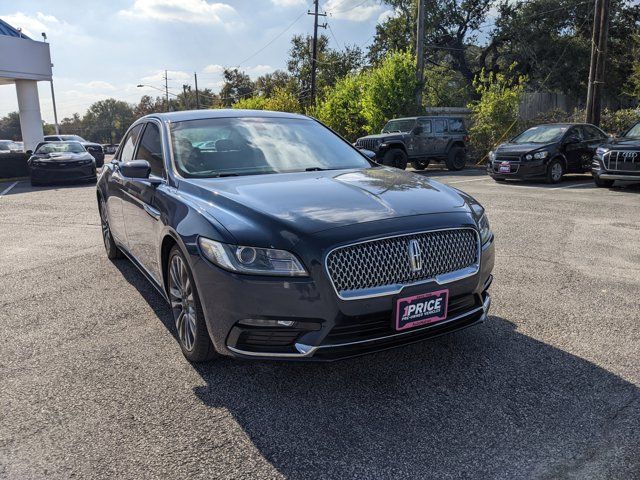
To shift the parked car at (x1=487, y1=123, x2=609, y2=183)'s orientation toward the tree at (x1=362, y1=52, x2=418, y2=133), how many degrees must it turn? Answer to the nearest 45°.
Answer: approximately 90° to its right

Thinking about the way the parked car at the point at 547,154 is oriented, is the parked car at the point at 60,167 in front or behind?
in front

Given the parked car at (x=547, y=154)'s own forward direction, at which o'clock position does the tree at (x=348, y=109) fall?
The tree is roughly at 3 o'clock from the parked car.

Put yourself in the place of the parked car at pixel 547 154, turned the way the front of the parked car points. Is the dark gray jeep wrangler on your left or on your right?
on your right

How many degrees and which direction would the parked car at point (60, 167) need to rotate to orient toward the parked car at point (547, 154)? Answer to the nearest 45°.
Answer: approximately 45° to its left

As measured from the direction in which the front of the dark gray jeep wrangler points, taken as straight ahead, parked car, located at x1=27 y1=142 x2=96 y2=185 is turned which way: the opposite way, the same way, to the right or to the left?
to the left

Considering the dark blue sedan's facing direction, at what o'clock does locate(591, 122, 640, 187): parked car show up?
The parked car is roughly at 9 o'clock from the dark blue sedan.

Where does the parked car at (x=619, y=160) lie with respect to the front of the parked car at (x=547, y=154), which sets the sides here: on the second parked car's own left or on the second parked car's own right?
on the second parked car's own left

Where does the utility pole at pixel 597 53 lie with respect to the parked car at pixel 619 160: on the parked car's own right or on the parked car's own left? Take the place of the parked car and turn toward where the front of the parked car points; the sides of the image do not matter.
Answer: on the parked car's own right

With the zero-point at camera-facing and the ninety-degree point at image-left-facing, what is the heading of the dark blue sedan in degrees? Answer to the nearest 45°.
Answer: approximately 315°

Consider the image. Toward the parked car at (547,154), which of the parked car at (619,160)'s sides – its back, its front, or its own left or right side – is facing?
right

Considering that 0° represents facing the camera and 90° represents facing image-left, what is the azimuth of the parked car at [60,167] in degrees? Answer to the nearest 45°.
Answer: approximately 0°

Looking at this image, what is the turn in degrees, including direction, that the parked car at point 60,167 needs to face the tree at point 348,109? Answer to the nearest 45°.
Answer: approximately 90° to its left

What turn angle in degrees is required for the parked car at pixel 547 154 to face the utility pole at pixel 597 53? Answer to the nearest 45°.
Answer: approximately 135° to its right

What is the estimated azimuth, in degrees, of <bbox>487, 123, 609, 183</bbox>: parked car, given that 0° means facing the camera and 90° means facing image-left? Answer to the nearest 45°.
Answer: approximately 45°

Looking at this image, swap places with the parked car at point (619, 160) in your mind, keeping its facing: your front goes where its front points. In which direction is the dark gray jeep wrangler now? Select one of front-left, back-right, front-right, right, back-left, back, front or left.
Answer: right

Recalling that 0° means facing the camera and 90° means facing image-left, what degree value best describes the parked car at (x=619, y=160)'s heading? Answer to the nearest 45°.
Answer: approximately 45°
